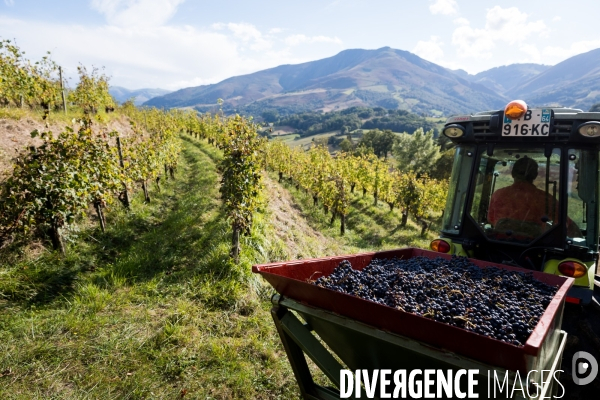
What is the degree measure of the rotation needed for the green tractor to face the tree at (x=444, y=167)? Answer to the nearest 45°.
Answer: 0° — it already faces it

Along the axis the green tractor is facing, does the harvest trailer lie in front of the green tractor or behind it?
behind

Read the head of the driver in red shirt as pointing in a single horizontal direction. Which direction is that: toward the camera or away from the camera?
away from the camera

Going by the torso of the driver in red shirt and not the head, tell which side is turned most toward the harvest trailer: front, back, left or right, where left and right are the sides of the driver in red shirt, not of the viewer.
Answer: back

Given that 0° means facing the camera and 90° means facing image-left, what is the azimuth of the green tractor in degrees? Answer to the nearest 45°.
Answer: approximately 180°

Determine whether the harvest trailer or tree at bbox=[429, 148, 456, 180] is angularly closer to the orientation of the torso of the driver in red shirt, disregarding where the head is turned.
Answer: the tree

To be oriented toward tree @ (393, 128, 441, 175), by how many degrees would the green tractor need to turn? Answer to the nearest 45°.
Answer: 0° — it already faces it

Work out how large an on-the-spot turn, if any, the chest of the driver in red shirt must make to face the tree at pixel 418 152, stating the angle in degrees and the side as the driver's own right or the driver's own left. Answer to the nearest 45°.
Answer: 0° — they already face it

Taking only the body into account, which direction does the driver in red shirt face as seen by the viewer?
away from the camera

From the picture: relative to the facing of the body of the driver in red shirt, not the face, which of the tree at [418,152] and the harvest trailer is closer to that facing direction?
the tree
